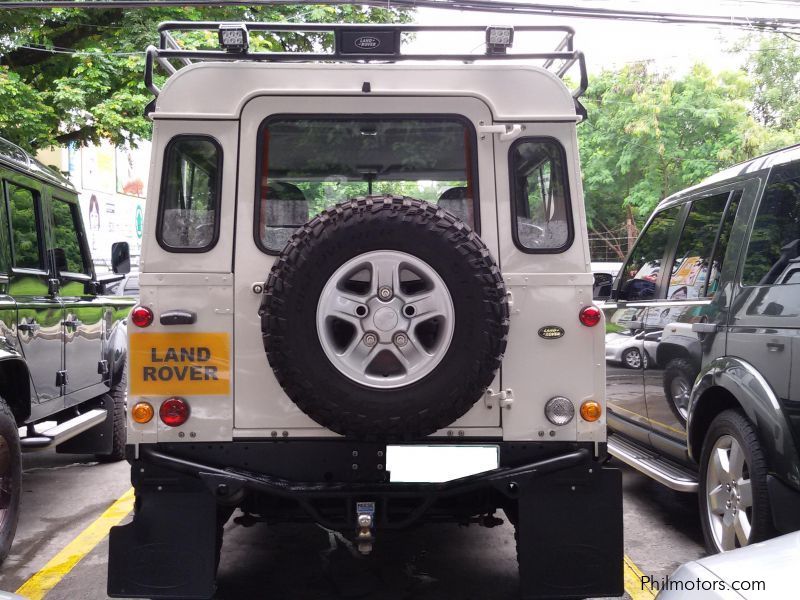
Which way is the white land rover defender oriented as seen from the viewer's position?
away from the camera

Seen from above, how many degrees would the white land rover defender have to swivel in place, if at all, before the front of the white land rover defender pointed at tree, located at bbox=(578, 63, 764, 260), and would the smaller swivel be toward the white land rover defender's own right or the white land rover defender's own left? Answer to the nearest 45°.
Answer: approximately 45° to the white land rover defender's own right

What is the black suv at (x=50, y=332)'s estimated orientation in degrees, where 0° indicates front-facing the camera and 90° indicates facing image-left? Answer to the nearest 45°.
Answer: approximately 225°

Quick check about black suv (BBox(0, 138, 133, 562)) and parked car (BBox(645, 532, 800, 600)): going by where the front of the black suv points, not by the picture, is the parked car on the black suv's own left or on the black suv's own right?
on the black suv's own right

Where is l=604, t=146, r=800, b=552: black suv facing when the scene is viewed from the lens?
facing away from the viewer and to the left of the viewer
